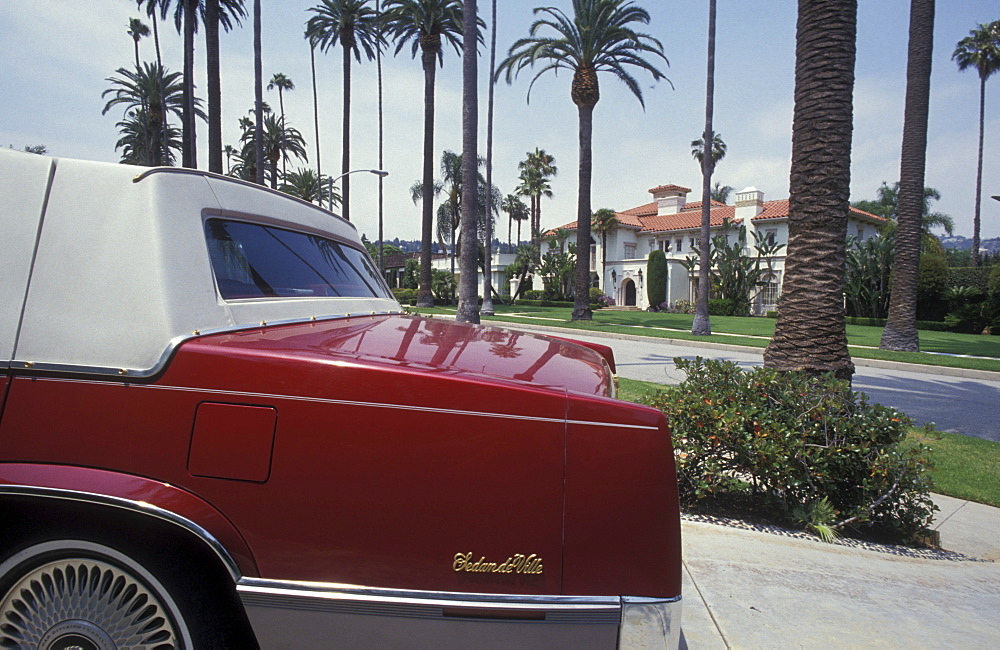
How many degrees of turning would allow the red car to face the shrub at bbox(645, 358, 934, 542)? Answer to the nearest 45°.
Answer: approximately 135° to its right

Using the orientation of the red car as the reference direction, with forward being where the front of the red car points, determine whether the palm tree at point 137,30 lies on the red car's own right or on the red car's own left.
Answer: on the red car's own right

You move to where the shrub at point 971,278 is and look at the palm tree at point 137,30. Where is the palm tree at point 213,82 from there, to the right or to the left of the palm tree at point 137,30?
left

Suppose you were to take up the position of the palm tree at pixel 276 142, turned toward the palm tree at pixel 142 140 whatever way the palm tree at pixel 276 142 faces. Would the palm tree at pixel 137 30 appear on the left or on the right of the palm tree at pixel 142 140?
right

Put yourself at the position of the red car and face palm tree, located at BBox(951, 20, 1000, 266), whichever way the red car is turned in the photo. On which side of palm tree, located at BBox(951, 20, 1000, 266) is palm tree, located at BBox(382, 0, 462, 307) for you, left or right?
left

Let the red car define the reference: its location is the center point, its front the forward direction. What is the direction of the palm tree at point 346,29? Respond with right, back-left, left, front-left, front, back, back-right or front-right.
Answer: right

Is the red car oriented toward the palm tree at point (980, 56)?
no

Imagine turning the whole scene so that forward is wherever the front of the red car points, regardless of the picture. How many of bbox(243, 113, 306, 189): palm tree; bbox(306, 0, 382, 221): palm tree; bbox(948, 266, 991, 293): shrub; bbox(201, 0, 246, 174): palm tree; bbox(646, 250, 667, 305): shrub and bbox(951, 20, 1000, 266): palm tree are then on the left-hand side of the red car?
0

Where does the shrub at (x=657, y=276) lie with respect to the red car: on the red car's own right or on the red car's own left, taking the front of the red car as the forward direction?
on the red car's own right

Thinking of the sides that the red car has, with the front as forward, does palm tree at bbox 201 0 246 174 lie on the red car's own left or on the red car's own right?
on the red car's own right

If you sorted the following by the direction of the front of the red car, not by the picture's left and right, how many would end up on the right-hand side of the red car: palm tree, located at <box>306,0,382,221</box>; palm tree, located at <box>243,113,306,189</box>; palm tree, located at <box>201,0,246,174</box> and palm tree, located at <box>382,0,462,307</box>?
4

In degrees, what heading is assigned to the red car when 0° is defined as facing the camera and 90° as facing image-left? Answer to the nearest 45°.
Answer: approximately 90°

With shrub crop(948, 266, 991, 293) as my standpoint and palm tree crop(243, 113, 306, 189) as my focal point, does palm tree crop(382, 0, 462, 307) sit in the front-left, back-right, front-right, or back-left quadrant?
front-left

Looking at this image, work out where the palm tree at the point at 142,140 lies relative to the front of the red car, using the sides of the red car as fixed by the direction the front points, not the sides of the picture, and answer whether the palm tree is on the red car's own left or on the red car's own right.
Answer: on the red car's own right
